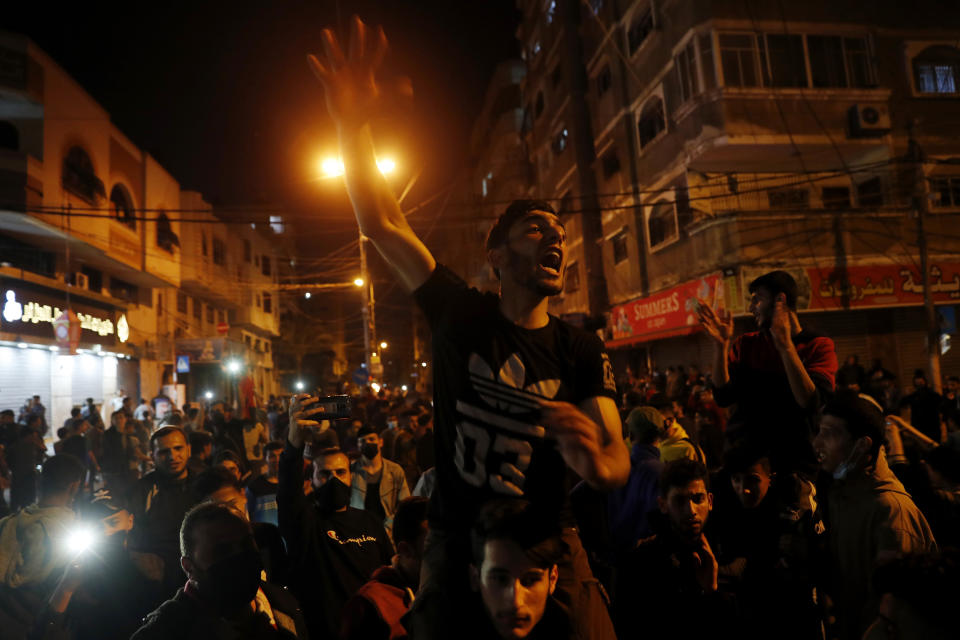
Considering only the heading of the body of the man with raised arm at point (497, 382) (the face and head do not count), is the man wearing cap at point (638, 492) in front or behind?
behind

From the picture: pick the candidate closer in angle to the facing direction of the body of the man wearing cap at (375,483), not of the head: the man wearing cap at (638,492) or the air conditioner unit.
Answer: the man wearing cap

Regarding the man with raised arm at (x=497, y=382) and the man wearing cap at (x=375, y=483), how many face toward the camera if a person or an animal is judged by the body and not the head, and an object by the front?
2

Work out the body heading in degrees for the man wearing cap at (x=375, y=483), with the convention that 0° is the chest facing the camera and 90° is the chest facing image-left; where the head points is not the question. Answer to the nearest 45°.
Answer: approximately 0°

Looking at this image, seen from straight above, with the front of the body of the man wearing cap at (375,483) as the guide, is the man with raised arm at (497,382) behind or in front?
in front

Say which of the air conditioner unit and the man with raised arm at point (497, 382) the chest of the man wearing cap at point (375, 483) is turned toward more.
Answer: the man with raised arm

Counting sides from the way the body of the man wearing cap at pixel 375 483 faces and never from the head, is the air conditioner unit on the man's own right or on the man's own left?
on the man's own left

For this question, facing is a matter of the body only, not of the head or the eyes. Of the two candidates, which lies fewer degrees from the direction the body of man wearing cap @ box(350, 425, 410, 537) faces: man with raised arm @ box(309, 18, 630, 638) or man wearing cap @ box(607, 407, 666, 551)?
the man with raised arm
